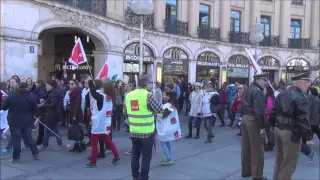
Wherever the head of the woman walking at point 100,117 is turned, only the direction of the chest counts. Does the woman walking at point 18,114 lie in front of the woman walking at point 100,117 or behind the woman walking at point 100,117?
in front

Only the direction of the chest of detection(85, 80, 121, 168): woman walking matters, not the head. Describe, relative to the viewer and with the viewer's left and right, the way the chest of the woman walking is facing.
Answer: facing to the left of the viewer

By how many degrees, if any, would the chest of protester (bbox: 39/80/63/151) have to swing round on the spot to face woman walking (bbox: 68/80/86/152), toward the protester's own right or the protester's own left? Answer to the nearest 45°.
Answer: approximately 135° to the protester's own left

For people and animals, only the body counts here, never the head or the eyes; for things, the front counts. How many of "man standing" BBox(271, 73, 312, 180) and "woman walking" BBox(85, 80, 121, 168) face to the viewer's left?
1

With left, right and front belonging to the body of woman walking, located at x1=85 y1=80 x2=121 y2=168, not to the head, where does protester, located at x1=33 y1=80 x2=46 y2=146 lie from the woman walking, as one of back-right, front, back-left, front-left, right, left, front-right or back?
front-right
